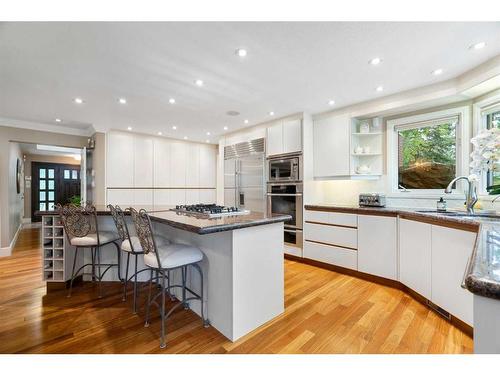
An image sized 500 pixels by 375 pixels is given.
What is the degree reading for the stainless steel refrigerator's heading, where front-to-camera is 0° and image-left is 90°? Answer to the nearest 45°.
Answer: approximately 45°

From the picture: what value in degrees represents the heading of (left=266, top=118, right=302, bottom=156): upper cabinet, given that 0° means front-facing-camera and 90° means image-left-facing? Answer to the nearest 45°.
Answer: approximately 45°

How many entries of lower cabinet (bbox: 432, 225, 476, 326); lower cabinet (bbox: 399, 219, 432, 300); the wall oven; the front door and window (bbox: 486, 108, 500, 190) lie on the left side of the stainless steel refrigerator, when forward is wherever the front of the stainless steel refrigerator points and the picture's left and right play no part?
4

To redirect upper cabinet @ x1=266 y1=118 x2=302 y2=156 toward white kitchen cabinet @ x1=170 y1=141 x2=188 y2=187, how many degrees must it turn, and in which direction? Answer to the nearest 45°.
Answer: approximately 90° to its right

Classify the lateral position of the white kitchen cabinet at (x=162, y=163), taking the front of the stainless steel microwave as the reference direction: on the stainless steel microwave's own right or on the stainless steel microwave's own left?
on the stainless steel microwave's own right

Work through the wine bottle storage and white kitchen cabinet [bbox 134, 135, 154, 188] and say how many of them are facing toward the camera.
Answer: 2

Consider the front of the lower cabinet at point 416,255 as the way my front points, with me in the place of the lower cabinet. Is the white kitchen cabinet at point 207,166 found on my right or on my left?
on my right

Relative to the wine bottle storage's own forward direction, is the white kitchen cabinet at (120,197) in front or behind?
behind

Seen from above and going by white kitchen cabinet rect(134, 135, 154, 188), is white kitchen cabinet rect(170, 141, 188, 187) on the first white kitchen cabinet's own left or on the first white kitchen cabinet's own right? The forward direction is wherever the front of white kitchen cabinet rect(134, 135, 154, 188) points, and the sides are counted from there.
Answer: on the first white kitchen cabinet's own left

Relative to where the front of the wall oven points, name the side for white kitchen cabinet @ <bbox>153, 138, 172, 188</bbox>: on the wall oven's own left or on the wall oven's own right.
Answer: on the wall oven's own right

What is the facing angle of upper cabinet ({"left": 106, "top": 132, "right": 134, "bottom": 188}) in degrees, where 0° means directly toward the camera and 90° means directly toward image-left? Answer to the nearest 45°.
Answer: approximately 0°
